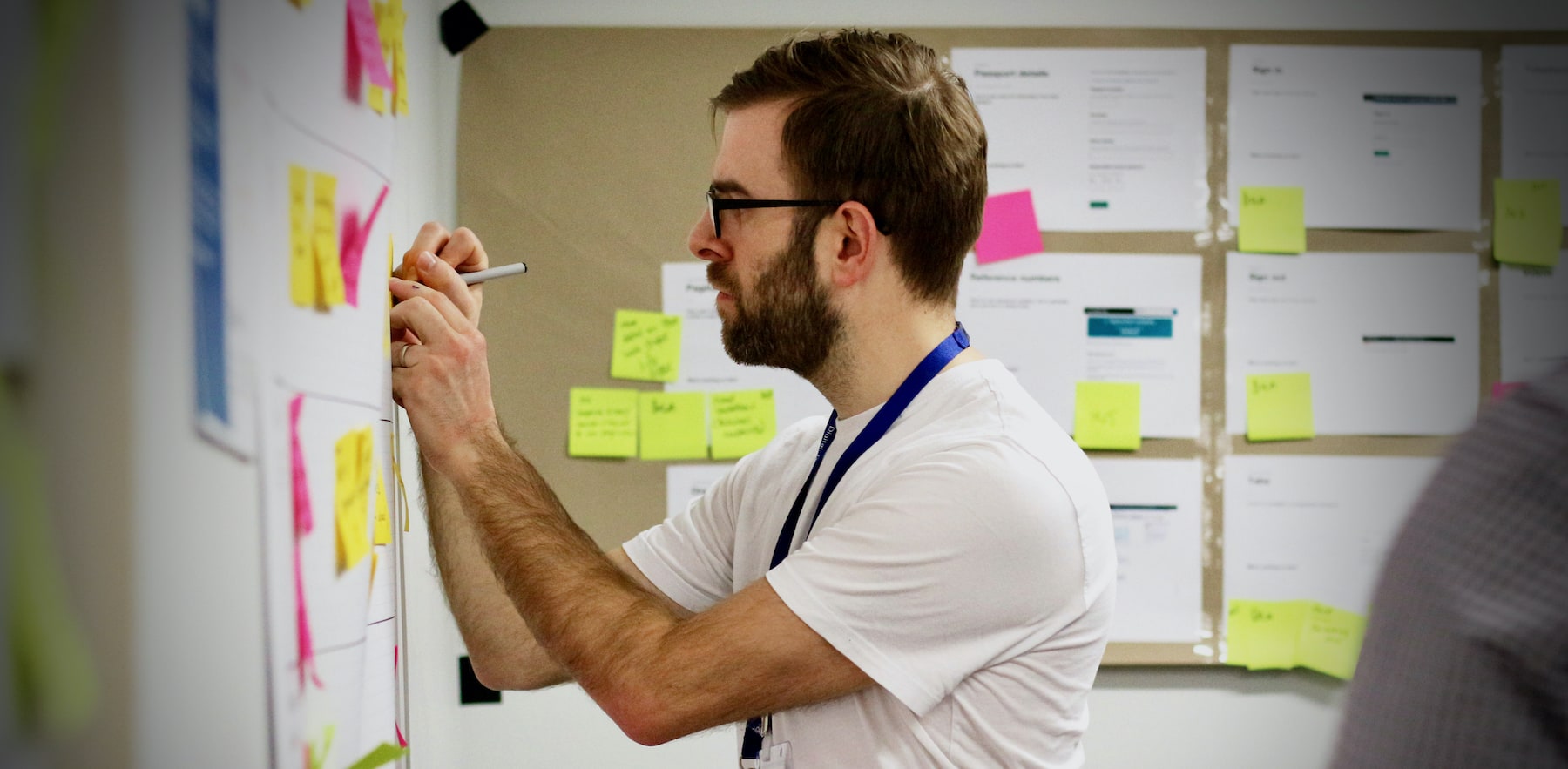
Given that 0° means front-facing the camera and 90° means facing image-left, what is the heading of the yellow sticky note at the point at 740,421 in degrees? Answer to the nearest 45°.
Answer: approximately 0°

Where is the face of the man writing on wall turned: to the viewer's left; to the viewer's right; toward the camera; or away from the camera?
to the viewer's left

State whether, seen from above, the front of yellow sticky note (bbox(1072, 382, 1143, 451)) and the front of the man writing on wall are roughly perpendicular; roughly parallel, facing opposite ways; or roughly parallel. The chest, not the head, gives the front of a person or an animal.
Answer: roughly perpendicular

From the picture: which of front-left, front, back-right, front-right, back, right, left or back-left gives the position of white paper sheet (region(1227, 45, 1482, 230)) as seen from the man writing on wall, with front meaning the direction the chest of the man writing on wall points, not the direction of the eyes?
back-right

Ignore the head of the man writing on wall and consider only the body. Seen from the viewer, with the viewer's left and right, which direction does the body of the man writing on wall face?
facing to the left of the viewer

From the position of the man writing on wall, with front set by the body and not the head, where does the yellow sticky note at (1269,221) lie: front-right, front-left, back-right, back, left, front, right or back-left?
back-right
